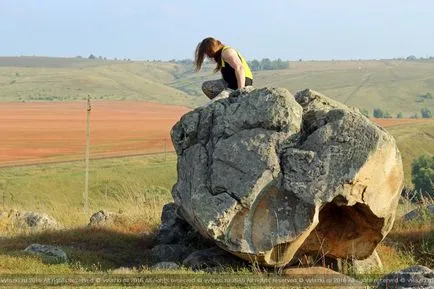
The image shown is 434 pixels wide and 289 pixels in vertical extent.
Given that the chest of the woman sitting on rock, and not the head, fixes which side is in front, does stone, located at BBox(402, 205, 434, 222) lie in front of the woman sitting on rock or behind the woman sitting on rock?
behind

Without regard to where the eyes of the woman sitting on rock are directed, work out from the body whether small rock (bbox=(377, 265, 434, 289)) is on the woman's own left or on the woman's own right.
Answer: on the woman's own left

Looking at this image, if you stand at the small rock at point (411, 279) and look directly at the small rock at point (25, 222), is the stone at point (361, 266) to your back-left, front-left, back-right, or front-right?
front-right

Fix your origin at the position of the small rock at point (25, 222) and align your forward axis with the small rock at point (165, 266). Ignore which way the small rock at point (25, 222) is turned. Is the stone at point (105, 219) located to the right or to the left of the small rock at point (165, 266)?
left

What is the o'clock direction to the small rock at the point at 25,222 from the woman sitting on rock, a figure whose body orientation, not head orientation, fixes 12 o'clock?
The small rock is roughly at 1 o'clock from the woman sitting on rock.

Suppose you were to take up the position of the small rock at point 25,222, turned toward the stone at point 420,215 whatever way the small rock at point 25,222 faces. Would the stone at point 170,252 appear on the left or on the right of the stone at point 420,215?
right

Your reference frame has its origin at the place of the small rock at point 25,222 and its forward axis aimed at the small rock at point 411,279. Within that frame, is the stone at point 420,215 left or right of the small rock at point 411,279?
left

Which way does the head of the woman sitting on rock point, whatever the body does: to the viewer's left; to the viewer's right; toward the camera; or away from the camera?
to the viewer's left

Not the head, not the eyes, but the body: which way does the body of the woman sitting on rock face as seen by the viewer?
to the viewer's left
